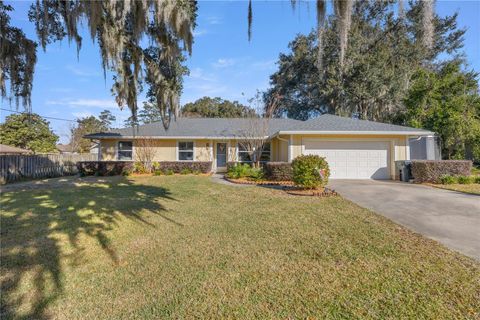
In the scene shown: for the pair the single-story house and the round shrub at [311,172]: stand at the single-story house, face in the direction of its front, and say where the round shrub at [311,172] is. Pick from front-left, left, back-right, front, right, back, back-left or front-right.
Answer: front

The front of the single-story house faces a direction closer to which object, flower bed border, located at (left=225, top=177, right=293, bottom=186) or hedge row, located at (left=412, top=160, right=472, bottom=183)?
the flower bed border

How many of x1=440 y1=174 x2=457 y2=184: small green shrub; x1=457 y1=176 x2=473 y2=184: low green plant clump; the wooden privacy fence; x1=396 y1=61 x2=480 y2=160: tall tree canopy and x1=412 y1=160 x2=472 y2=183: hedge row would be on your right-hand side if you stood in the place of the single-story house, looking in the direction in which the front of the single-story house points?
1

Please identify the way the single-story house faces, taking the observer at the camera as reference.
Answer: facing the viewer

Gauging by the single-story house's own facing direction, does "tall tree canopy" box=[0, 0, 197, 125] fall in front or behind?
in front

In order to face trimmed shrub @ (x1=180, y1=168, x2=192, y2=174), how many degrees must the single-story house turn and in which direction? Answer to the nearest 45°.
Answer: approximately 90° to its right

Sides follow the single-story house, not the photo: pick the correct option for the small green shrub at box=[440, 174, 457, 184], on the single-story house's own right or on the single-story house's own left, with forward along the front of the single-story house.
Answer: on the single-story house's own left

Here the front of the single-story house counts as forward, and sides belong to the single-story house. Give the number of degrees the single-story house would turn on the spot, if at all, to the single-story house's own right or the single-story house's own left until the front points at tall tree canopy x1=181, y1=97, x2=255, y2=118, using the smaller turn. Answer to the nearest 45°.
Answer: approximately 180°

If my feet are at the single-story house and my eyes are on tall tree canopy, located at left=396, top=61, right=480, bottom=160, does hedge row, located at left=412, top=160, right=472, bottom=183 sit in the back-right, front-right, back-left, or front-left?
front-right

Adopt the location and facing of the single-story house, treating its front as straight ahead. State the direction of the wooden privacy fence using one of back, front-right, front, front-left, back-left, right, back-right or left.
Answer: right

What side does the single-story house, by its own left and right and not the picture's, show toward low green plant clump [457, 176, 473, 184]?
left

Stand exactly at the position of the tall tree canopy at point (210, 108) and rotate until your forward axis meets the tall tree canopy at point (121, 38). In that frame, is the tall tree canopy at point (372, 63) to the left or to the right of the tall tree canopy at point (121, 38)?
left
